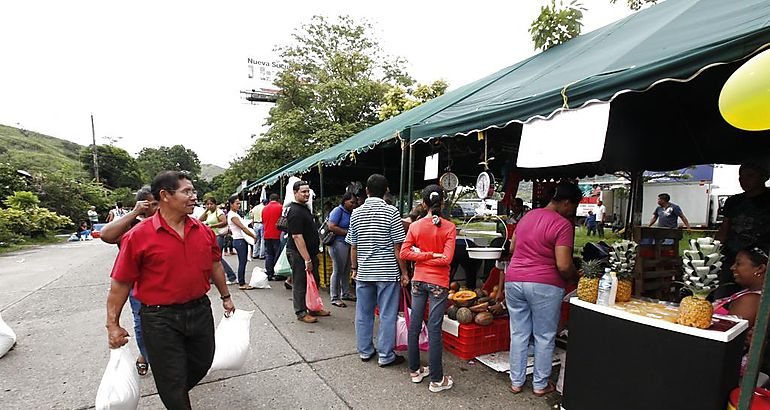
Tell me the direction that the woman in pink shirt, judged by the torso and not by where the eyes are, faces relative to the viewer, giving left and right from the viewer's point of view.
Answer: facing away from the viewer and to the right of the viewer

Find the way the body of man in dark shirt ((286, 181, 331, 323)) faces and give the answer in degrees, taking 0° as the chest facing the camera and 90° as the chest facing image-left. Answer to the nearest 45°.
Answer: approximately 270°

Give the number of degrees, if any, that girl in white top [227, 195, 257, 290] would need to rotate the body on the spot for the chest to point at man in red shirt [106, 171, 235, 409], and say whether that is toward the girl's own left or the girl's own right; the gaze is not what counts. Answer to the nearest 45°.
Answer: approximately 90° to the girl's own right

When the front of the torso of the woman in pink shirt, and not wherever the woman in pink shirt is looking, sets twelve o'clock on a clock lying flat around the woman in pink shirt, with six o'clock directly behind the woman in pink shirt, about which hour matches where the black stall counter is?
The black stall counter is roughly at 3 o'clock from the woman in pink shirt.

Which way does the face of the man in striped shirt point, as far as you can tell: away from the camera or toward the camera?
away from the camera

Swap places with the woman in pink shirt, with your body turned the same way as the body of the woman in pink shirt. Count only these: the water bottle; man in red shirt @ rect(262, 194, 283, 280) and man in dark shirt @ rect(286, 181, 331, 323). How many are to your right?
1

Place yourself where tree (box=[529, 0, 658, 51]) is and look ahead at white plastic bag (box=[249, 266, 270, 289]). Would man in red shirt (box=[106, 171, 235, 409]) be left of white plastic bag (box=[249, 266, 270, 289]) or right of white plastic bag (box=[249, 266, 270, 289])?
left

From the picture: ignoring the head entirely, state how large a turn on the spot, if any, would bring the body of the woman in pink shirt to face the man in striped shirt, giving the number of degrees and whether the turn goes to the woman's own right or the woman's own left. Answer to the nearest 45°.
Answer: approximately 135° to the woman's own left

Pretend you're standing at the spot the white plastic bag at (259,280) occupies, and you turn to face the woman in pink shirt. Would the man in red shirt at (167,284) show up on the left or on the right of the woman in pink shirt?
right

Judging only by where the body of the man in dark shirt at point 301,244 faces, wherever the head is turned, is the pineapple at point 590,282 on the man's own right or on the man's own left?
on the man's own right

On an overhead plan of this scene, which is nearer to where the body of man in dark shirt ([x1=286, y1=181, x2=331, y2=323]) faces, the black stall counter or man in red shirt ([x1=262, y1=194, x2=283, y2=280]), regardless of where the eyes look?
the black stall counter
